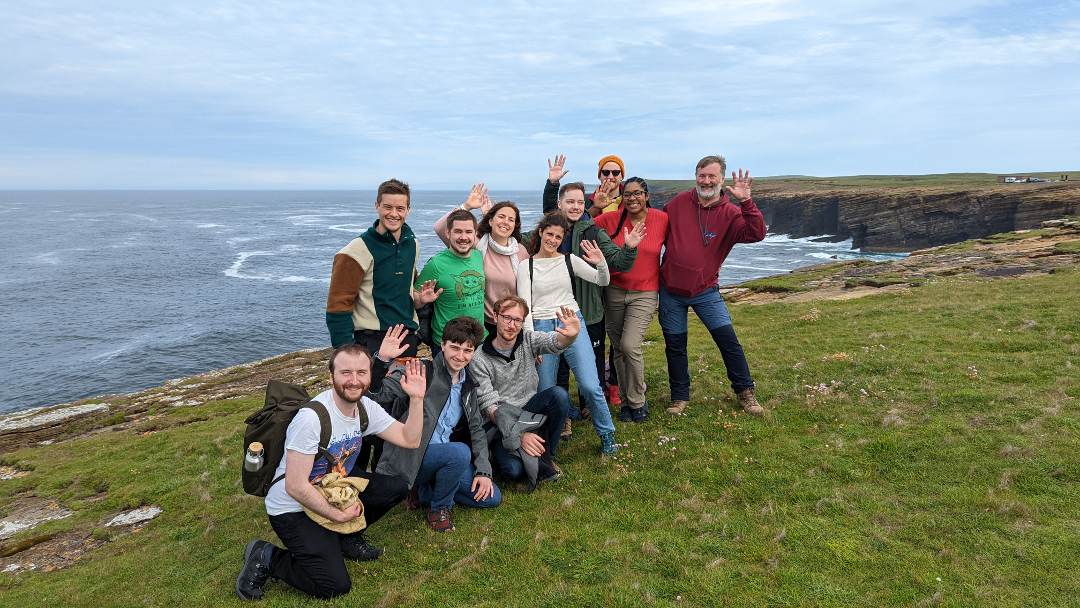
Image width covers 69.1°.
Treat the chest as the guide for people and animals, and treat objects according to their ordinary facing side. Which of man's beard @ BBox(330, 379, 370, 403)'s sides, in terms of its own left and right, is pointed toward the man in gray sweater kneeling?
left

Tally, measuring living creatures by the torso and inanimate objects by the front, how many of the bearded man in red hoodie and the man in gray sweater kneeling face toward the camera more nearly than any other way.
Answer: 2

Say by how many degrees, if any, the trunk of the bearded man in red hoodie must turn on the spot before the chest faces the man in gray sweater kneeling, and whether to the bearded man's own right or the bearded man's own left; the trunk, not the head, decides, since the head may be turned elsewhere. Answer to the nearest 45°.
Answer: approximately 45° to the bearded man's own right
